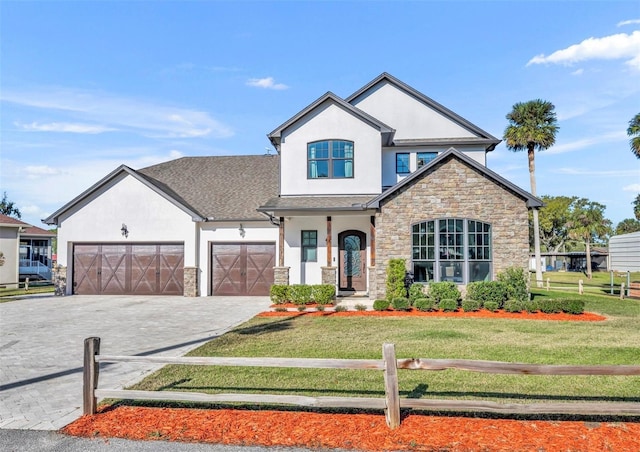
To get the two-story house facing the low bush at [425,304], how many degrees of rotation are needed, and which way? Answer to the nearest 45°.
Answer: approximately 45° to its left

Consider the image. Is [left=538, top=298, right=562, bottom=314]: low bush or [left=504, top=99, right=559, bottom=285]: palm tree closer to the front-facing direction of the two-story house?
the low bush

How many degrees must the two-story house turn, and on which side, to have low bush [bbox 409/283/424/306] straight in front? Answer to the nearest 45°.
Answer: approximately 45° to its left

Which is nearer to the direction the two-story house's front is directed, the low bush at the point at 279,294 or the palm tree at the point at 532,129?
the low bush

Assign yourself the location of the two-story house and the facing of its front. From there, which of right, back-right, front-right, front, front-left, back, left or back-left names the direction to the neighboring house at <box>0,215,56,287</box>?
back-right

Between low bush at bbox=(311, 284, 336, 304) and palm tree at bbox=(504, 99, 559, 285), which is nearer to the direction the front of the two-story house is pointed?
the low bush

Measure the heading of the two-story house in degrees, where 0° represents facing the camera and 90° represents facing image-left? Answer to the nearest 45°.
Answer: approximately 0°

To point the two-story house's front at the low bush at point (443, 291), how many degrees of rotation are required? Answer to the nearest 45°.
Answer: approximately 45° to its left

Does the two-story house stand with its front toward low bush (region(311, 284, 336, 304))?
yes

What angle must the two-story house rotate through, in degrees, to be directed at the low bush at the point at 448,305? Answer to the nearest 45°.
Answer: approximately 45° to its left

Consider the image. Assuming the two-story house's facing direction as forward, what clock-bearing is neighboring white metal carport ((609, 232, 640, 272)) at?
The neighboring white metal carport is roughly at 9 o'clock from the two-story house.

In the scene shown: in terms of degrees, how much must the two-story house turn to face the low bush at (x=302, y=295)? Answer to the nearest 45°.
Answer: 0° — it already faces it
